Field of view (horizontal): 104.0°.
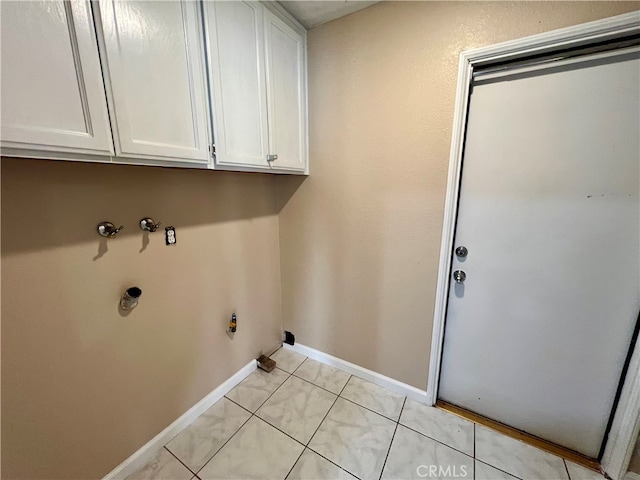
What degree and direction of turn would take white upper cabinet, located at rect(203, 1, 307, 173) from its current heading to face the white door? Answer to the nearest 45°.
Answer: approximately 45° to its left

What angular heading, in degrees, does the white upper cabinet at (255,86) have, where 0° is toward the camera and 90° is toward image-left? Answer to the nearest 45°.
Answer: approximately 315°

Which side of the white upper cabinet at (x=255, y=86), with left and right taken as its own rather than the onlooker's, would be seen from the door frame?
front
